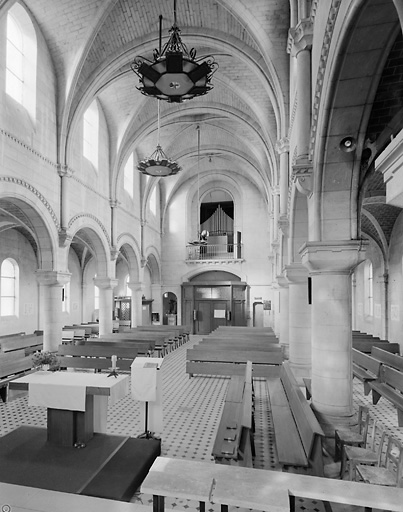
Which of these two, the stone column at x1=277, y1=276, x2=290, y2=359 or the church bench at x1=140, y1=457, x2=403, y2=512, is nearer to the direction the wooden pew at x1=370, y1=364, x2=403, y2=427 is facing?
the church bench

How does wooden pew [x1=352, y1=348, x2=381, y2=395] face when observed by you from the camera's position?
facing the viewer and to the left of the viewer

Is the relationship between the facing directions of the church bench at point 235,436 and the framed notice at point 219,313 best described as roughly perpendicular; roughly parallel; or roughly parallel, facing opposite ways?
roughly perpendicular

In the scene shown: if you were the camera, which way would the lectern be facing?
facing away from the viewer and to the right of the viewer

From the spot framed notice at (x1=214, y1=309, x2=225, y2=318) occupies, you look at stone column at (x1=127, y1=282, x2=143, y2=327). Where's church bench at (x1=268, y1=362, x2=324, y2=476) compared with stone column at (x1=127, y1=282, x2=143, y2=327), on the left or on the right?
left

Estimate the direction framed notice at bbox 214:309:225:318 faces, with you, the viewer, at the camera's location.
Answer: facing the viewer

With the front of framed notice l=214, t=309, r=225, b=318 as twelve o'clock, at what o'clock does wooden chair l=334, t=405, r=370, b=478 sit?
The wooden chair is roughly at 12 o'clock from the framed notice.

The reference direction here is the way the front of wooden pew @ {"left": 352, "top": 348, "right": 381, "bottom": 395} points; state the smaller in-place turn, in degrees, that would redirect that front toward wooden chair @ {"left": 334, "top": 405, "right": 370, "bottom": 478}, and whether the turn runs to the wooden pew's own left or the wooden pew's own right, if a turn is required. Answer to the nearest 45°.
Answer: approximately 45° to the wooden pew's own left

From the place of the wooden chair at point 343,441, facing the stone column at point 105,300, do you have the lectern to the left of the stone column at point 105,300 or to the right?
left

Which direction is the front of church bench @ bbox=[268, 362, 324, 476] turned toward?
to the viewer's left
